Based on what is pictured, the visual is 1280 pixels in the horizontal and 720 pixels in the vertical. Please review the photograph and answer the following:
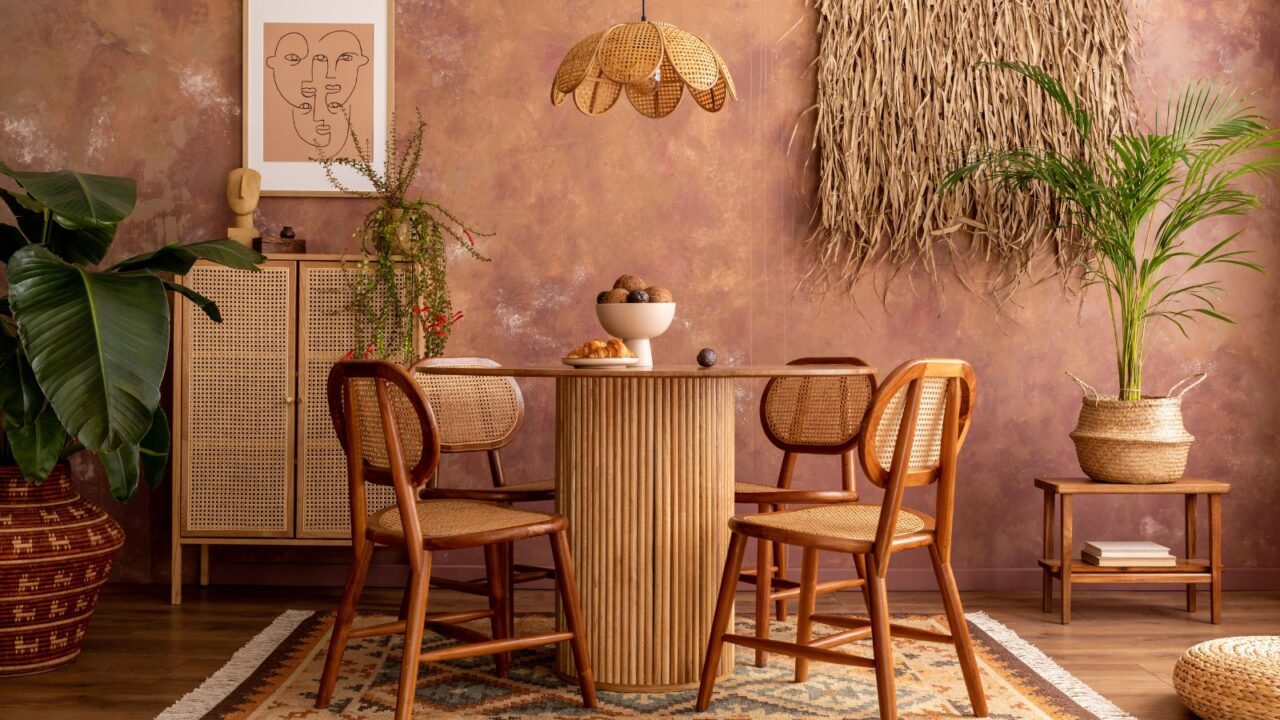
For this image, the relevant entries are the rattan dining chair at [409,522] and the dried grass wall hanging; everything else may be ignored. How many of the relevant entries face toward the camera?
1

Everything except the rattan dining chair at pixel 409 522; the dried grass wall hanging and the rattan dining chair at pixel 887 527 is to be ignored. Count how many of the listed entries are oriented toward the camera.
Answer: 1

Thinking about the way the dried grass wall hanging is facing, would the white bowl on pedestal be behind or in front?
in front

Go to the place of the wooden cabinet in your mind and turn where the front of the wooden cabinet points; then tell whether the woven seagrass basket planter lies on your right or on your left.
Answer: on your left

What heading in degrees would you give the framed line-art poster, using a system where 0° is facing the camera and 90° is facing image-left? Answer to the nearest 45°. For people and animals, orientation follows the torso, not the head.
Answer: approximately 0°

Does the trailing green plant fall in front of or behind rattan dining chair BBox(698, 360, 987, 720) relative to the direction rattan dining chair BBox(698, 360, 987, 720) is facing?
in front

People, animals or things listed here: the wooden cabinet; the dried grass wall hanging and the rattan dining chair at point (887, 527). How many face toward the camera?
2
